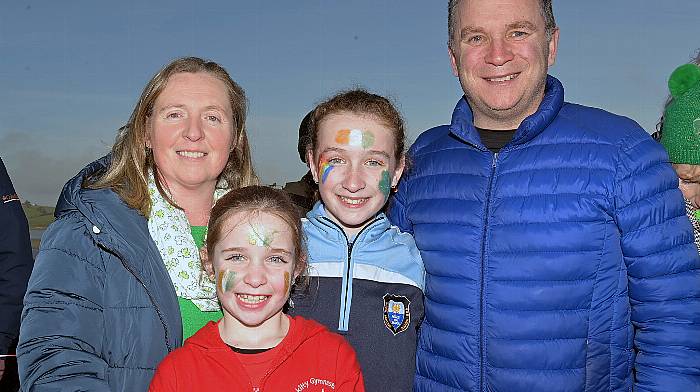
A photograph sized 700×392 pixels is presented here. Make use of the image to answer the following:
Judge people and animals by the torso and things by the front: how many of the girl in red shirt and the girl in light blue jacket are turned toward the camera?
2

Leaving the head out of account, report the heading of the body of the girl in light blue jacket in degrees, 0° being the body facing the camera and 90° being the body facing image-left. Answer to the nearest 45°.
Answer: approximately 0°

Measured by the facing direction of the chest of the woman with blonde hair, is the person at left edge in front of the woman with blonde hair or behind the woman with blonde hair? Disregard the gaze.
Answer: behind

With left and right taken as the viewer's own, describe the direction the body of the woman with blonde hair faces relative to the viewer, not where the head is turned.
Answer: facing the viewer and to the right of the viewer
